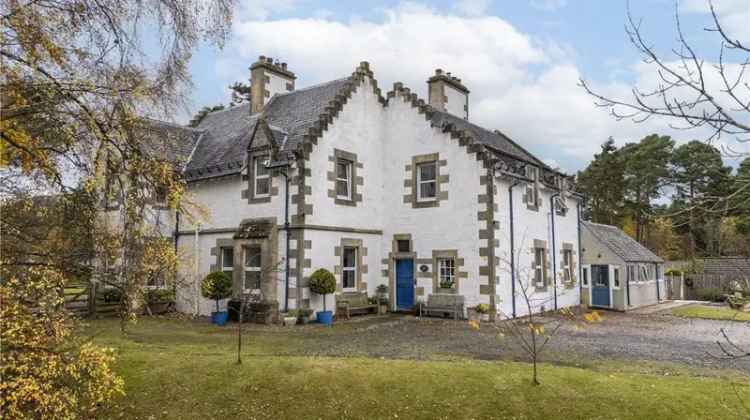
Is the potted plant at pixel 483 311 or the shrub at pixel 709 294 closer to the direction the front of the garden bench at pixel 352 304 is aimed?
the potted plant

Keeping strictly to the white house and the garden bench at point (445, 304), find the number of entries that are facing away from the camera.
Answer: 0

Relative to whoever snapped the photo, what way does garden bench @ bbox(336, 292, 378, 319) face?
facing the viewer and to the right of the viewer

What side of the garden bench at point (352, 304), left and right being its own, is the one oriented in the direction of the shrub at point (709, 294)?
left

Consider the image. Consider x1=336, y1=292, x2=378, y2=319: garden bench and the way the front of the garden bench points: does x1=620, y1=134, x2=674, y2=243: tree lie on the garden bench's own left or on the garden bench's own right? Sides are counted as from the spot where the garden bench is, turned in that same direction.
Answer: on the garden bench's own left

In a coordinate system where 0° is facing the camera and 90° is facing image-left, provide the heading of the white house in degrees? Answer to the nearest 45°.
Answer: approximately 45°

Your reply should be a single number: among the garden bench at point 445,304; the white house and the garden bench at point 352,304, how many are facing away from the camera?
0

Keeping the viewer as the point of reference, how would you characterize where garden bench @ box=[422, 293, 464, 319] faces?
facing the viewer and to the left of the viewer

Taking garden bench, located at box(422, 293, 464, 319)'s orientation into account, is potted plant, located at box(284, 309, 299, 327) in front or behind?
in front

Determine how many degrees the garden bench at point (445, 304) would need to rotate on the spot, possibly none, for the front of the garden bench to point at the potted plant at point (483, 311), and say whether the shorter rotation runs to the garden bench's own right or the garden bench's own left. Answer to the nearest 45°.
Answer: approximately 90° to the garden bench's own left

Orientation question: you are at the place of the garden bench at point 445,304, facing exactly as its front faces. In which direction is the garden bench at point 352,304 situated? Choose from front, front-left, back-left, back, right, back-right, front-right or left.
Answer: front-right

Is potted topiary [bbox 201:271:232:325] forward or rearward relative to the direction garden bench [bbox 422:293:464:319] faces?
forward
